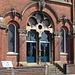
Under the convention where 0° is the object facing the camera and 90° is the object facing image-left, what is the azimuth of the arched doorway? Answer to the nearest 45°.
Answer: approximately 0°
